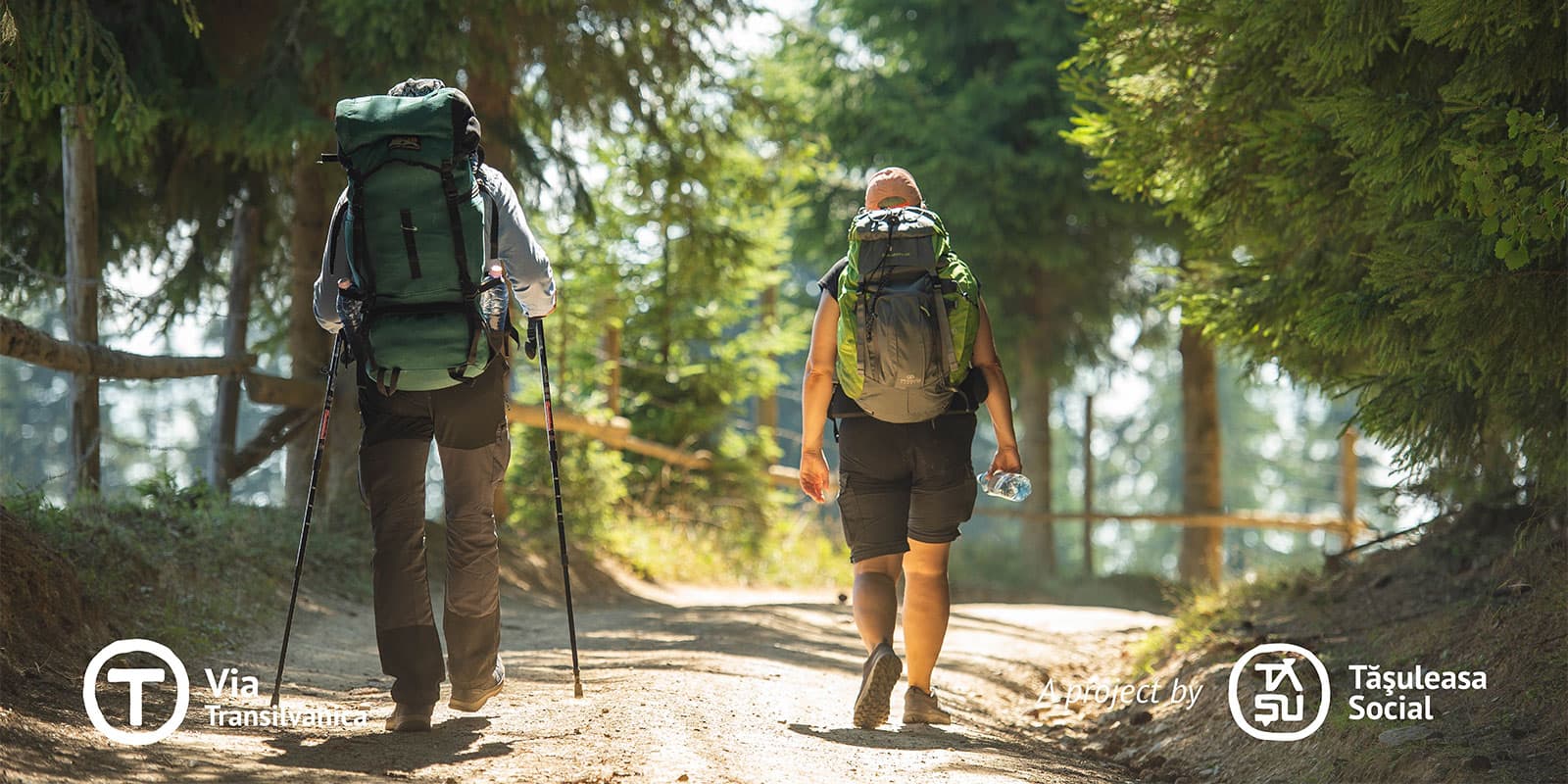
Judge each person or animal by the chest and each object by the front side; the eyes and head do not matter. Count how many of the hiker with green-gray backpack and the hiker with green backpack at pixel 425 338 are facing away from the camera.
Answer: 2

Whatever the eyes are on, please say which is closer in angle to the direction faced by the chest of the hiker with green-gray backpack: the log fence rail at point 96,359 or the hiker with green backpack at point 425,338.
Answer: the log fence rail

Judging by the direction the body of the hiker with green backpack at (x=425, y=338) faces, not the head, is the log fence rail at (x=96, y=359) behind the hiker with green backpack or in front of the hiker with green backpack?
in front

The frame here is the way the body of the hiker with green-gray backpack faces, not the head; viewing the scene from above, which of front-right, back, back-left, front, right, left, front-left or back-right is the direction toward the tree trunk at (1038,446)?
front

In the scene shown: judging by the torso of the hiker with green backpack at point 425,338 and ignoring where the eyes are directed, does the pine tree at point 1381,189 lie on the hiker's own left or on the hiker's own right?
on the hiker's own right

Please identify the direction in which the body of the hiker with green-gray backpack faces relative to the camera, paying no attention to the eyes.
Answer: away from the camera

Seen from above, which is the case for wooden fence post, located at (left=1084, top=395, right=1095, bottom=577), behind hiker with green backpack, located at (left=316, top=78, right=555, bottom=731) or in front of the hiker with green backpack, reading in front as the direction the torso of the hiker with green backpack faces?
in front

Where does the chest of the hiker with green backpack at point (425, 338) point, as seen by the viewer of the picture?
away from the camera

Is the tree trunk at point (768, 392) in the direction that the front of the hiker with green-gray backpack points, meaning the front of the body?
yes

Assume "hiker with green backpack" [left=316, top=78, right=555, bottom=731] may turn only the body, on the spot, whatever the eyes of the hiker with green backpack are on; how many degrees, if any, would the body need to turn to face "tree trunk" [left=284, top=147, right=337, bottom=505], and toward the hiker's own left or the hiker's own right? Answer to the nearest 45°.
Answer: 0° — they already face it

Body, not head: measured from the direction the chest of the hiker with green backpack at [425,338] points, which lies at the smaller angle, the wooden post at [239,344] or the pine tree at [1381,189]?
the wooden post
